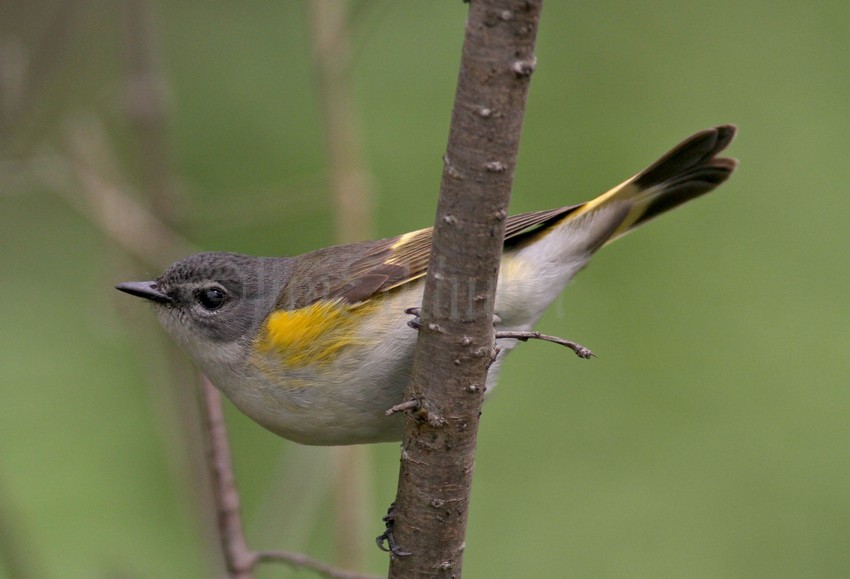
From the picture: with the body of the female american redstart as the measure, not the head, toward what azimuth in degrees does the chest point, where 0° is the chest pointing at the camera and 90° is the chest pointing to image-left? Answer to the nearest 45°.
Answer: approximately 90°
